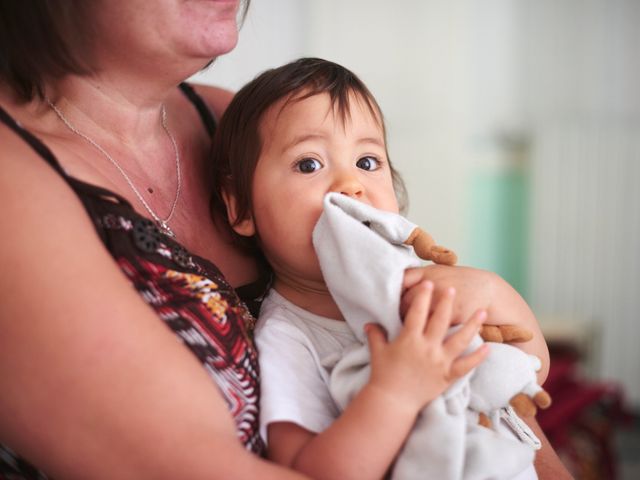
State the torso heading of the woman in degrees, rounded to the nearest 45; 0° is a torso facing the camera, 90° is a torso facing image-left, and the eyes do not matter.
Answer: approximately 315°

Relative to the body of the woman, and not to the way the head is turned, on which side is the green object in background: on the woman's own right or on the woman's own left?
on the woman's own left

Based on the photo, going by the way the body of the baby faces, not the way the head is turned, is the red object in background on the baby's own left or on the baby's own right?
on the baby's own left

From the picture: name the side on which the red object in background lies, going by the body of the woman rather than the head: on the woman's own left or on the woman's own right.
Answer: on the woman's own left

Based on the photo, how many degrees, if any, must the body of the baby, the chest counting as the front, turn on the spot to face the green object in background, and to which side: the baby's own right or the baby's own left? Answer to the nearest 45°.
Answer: approximately 135° to the baby's own left

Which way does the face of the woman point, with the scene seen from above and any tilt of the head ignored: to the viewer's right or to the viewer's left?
to the viewer's right

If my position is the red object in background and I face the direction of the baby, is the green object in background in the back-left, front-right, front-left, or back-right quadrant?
back-right
